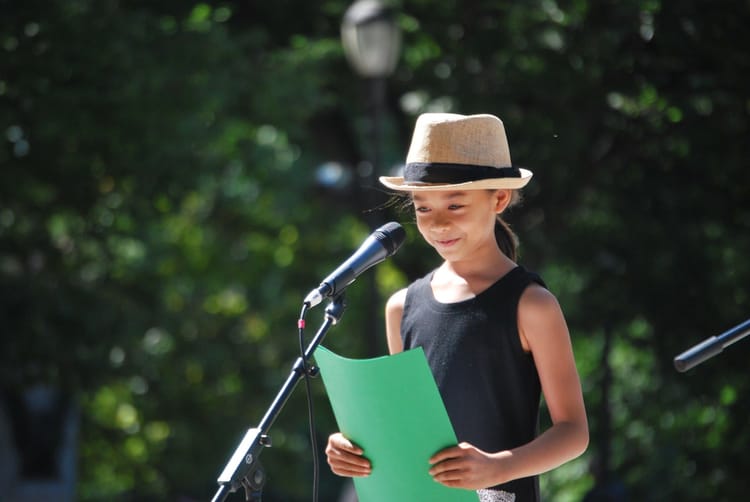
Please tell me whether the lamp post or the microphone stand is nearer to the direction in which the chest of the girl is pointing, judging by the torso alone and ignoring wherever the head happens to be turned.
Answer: the microphone stand

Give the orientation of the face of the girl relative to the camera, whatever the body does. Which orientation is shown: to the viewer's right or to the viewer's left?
to the viewer's left

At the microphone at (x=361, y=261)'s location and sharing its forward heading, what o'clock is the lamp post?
The lamp post is roughly at 9 o'clock from the microphone.

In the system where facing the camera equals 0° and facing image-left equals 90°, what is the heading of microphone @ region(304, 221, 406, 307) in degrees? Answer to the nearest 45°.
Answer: approximately 270°

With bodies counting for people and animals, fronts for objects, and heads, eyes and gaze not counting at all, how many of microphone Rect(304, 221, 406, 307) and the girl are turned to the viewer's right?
1

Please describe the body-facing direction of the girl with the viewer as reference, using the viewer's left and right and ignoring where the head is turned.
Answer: facing the viewer and to the left of the viewer

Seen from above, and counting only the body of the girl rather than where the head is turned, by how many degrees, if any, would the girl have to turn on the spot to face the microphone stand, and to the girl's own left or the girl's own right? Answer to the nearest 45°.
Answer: approximately 45° to the girl's own right
